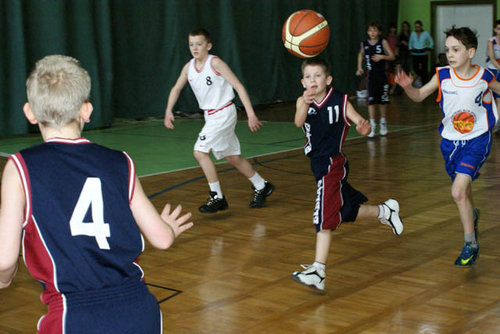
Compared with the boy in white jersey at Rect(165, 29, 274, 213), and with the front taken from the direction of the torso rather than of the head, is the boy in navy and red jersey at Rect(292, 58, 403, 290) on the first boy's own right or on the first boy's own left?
on the first boy's own left

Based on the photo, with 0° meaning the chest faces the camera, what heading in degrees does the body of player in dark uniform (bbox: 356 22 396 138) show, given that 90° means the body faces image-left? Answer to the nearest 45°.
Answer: approximately 0°

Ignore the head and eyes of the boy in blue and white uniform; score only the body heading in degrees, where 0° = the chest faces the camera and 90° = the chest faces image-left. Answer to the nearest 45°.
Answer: approximately 45°

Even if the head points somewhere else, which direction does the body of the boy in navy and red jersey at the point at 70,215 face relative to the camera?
away from the camera

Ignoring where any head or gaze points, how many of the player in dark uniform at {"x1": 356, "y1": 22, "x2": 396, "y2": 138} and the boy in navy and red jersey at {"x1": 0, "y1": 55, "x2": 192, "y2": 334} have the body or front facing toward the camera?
1

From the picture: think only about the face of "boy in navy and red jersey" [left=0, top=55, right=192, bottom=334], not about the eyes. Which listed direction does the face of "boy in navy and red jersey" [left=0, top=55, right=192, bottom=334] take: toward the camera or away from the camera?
away from the camera

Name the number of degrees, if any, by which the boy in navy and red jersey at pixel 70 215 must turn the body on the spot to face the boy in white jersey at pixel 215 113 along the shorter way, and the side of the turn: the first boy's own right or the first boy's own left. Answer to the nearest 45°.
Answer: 0° — they already face them

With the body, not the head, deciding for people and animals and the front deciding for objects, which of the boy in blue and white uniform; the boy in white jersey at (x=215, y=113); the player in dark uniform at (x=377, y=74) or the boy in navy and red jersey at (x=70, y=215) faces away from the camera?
the boy in navy and red jersey

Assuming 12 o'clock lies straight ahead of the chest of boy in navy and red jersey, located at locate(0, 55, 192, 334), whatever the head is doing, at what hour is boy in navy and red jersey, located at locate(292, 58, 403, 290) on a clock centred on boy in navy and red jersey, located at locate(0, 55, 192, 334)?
boy in navy and red jersey, located at locate(292, 58, 403, 290) is roughly at 1 o'clock from boy in navy and red jersey, located at locate(0, 55, 192, 334).

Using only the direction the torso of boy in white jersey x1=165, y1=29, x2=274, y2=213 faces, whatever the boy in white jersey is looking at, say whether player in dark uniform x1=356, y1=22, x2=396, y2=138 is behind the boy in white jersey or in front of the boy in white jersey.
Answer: behind
